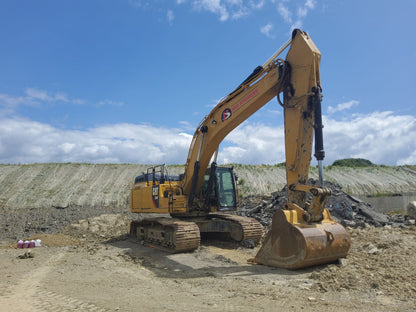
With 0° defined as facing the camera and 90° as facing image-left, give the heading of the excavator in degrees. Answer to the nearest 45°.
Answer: approximately 315°

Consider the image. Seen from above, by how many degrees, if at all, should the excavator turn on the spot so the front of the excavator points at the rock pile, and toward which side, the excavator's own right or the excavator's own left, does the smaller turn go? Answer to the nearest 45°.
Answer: approximately 90° to the excavator's own left
